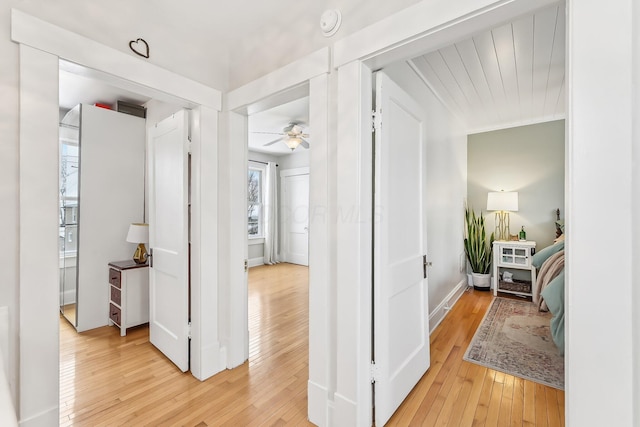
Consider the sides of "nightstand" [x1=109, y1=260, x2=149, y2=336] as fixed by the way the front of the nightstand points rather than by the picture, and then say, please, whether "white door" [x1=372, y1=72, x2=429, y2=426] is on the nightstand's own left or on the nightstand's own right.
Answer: on the nightstand's own left

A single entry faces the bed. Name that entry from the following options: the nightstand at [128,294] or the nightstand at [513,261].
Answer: the nightstand at [513,261]

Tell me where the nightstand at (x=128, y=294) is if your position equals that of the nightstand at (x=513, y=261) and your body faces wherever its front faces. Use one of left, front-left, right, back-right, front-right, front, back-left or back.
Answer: front-right

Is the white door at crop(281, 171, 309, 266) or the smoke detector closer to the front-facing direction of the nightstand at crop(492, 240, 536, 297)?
the smoke detector

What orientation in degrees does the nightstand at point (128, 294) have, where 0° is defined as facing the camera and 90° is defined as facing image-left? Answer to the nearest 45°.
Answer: approximately 45°

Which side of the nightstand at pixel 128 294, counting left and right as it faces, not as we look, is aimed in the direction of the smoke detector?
left

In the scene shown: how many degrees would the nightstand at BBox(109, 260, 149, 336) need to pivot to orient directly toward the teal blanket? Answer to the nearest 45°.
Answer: approximately 90° to its left

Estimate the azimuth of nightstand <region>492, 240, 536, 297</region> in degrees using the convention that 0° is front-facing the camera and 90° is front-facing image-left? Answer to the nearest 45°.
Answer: approximately 0°
